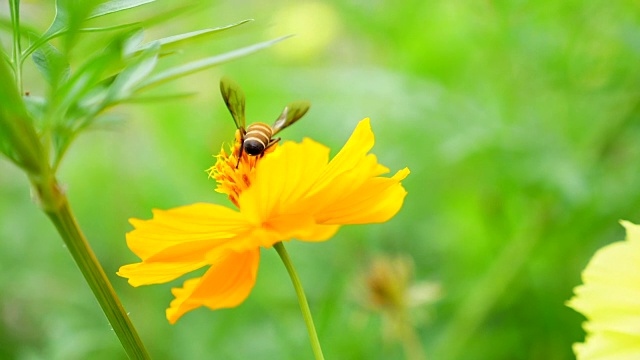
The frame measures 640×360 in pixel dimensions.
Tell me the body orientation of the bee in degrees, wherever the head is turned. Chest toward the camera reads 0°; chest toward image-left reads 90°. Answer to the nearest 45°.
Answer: approximately 180°
